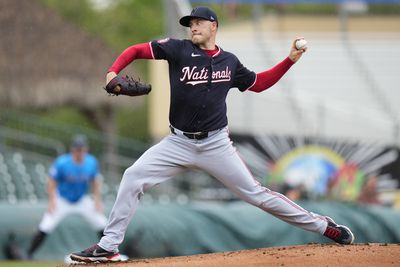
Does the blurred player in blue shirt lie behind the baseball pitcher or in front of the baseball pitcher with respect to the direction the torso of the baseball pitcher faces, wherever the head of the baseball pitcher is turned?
behind

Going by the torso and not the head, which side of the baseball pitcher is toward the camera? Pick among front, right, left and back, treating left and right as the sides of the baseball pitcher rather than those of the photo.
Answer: front
